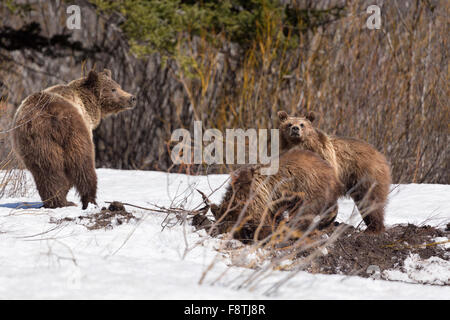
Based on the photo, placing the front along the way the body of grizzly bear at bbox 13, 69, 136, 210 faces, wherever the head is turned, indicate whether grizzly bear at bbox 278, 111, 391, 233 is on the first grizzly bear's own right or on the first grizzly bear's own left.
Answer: on the first grizzly bear's own right

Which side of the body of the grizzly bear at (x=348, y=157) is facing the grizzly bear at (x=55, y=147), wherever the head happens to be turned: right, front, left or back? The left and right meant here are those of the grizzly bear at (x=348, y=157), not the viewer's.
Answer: front

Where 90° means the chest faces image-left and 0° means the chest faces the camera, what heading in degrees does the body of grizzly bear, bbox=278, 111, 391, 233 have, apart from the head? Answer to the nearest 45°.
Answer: approximately 90°

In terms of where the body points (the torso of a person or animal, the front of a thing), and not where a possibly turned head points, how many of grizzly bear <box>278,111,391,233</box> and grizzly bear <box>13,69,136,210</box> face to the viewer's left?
1

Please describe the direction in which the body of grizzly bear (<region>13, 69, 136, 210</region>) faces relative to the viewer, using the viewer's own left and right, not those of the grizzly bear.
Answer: facing away from the viewer and to the right of the viewer
